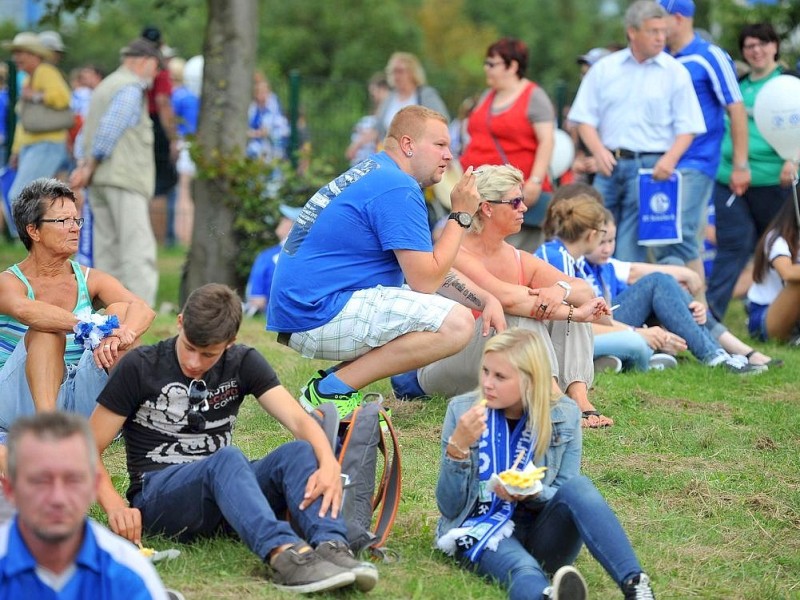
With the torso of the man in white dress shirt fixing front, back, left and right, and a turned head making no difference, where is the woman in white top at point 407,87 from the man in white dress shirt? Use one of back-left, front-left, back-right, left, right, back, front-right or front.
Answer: back-right

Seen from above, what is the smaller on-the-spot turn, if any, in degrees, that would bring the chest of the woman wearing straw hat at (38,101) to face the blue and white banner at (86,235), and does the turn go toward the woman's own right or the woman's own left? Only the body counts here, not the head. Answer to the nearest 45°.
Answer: approximately 90° to the woman's own left

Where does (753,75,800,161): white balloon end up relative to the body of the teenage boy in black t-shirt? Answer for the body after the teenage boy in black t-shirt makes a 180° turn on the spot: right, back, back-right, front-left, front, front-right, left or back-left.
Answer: right

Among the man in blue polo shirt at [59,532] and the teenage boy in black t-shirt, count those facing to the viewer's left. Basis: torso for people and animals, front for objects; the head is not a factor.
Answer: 0

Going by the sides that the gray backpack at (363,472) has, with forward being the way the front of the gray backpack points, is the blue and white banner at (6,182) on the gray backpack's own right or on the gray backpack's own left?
on the gray backpack's own right

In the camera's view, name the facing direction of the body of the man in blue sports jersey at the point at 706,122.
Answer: to the viewer's left

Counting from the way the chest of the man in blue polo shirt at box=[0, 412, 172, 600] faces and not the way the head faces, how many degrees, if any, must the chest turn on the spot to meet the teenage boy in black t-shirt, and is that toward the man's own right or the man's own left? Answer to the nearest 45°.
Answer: approximately 180°

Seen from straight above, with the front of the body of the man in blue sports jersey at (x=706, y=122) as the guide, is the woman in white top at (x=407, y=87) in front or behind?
in front
